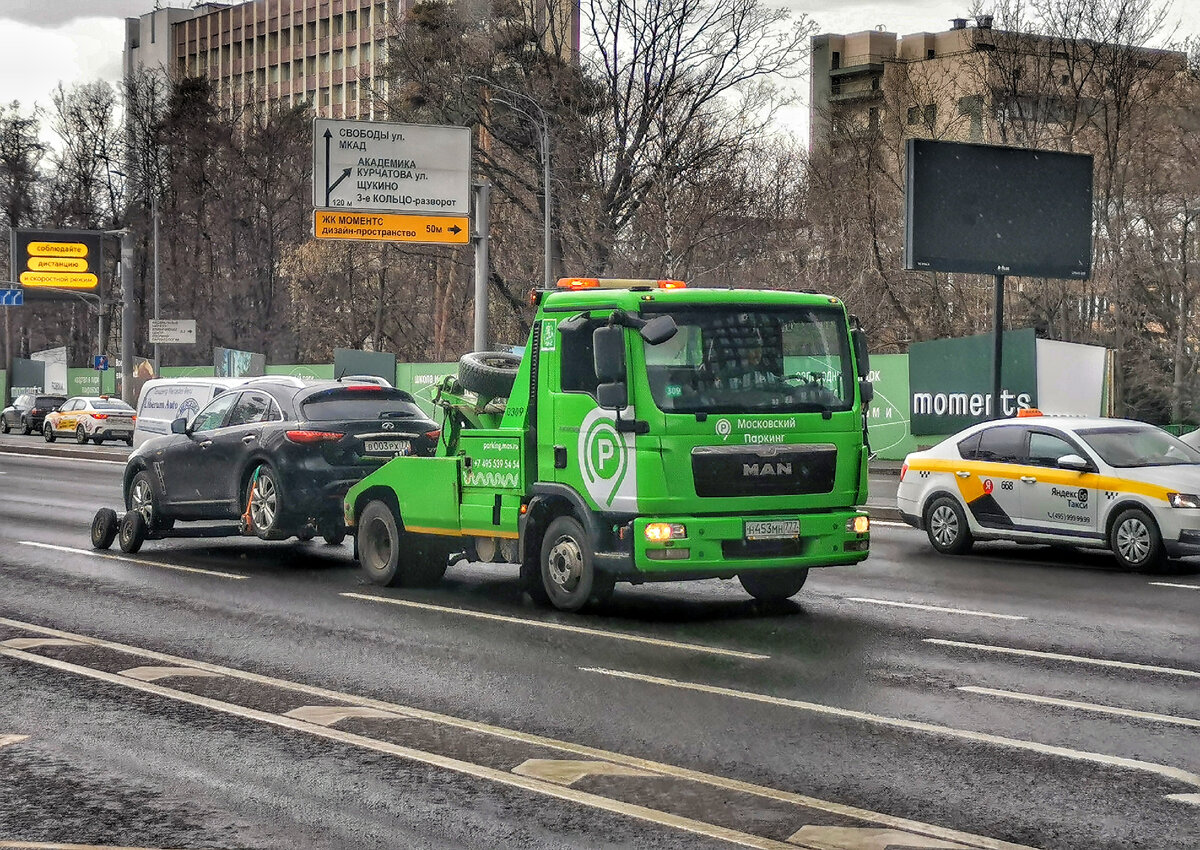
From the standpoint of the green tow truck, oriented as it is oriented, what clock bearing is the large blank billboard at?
The large blank billboard is roughly at 8 o'clock from the green tow truck.

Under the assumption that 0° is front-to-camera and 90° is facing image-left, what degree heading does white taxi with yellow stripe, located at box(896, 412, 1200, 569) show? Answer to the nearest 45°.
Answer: approximately 315°

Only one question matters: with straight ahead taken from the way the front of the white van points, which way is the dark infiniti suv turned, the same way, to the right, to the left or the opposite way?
the opposite way

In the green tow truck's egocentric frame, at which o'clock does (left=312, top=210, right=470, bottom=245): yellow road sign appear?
The yellow road sign is roughly at 7 o'clock from the green tow truck.

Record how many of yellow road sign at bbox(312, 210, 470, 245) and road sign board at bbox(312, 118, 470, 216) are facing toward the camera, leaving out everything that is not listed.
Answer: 2

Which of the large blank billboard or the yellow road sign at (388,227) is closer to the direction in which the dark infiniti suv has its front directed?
the yellow road sign

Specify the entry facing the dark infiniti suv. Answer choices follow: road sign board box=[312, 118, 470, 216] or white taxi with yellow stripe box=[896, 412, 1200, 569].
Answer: the road sign board

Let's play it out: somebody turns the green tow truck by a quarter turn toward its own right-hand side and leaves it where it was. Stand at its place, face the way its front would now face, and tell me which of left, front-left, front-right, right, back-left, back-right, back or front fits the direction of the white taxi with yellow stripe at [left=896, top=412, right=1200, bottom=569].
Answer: back

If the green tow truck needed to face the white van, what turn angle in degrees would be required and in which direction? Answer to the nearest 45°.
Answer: approximately 180°

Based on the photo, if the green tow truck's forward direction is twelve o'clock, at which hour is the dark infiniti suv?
The dark infiniti suv is roughly at 6 o'clock from the green tow truck.

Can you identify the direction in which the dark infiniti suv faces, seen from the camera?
facing away from the viewer and to the left of the viewer

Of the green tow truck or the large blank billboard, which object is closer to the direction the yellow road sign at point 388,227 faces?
the green tow truck
